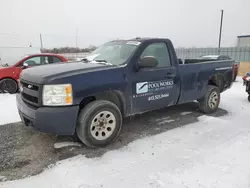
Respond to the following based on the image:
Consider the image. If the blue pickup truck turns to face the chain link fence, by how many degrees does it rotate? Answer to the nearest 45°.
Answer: approximately 180°

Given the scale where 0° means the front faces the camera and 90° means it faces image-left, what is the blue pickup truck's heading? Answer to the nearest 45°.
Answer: approximately 45°

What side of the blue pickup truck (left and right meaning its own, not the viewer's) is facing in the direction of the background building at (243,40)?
back

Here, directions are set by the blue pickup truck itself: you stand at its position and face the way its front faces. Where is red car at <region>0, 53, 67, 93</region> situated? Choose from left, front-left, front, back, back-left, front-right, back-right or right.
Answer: right
